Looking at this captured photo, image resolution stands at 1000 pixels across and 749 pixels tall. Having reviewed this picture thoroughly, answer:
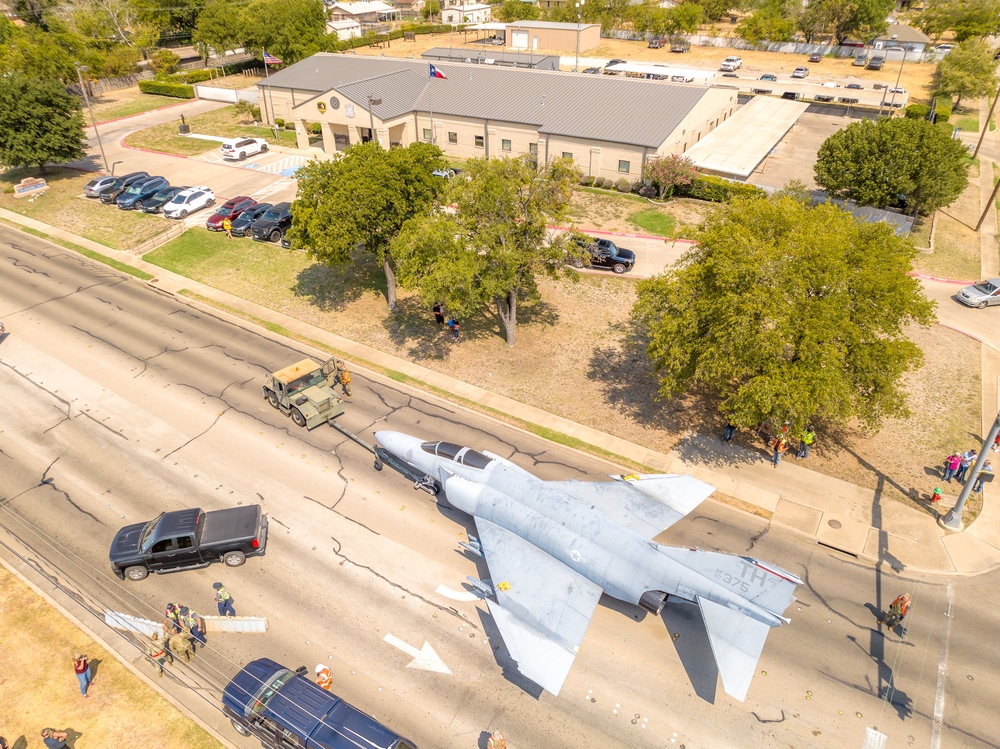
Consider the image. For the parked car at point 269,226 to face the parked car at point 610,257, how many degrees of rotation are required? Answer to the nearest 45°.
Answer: approximately 90° to its left

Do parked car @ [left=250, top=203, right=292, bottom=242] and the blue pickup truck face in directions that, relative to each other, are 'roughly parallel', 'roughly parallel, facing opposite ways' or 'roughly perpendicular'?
roughly perpendicular

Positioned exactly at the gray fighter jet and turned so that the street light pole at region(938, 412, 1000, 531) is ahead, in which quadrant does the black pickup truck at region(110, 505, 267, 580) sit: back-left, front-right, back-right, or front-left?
back-left

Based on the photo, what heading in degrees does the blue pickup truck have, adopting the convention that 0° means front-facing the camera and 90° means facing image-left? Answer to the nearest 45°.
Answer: approximately 135°

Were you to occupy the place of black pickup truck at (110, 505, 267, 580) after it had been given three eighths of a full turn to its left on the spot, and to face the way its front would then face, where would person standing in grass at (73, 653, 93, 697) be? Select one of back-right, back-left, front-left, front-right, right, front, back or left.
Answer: right

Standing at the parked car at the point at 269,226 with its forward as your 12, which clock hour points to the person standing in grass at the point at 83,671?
The person standing in grass is roughly at 11 o'clock from the parked car.

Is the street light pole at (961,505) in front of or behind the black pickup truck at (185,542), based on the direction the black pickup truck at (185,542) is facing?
behind

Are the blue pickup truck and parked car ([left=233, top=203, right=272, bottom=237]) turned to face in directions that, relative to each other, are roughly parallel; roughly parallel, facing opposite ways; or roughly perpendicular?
roughly perpendicular

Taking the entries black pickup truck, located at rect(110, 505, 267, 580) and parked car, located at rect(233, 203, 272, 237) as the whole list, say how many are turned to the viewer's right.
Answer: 0

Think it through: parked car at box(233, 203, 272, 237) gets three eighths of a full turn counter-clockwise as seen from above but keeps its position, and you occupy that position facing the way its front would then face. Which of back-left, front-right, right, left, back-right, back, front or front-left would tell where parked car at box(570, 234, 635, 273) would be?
front-right

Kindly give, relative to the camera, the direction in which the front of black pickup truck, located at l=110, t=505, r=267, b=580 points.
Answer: facing to the left of the viewer

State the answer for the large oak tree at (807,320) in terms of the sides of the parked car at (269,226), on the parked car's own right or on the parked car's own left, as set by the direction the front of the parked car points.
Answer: on the parked car's own left
